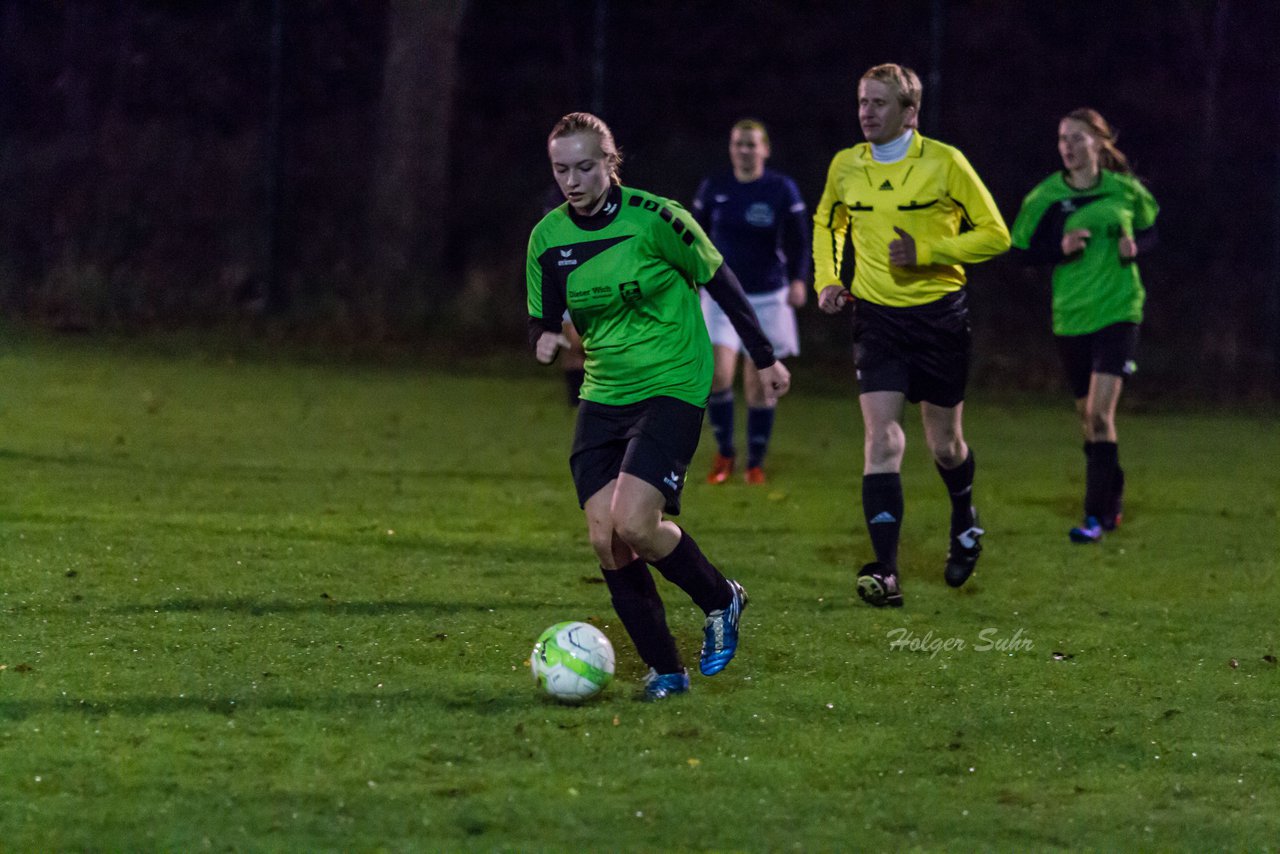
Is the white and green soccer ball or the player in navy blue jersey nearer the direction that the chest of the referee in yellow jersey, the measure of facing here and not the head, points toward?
the white and green soccer ball

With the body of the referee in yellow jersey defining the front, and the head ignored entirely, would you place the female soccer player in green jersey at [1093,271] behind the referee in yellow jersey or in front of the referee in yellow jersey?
behind

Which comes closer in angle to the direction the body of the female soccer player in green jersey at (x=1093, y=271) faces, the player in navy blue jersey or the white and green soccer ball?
the white and green soccer ball

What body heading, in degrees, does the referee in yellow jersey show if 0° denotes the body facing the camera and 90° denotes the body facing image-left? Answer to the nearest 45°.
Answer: approximately 45°

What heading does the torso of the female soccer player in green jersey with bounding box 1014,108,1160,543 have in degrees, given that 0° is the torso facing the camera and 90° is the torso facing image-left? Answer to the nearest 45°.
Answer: approximately 45°

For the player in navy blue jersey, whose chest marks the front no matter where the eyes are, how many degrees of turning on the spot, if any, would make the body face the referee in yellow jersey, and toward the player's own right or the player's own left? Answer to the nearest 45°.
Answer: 0° — they already face them

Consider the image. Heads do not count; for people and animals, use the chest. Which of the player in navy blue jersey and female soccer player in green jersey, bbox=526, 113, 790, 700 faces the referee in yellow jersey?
the player in navy blue jersey

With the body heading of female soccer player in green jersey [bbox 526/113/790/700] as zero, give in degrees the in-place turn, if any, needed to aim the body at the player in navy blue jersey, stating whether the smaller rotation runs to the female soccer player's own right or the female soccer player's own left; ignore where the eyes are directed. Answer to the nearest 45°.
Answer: approximately 135° to the female soccer player's own right
